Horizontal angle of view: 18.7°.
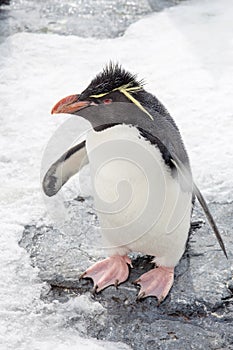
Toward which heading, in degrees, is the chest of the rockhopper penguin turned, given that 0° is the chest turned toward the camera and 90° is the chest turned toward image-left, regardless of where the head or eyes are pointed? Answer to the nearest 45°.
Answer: approximately 45°
